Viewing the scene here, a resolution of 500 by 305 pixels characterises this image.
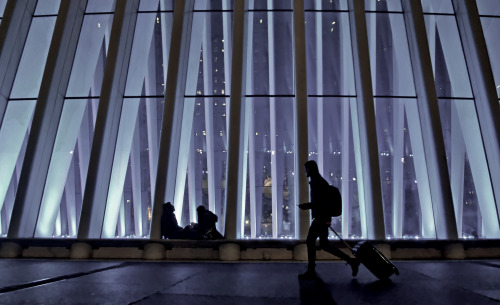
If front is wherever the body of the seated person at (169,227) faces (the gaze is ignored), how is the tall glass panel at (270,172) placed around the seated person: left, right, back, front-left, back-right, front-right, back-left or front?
front-left
